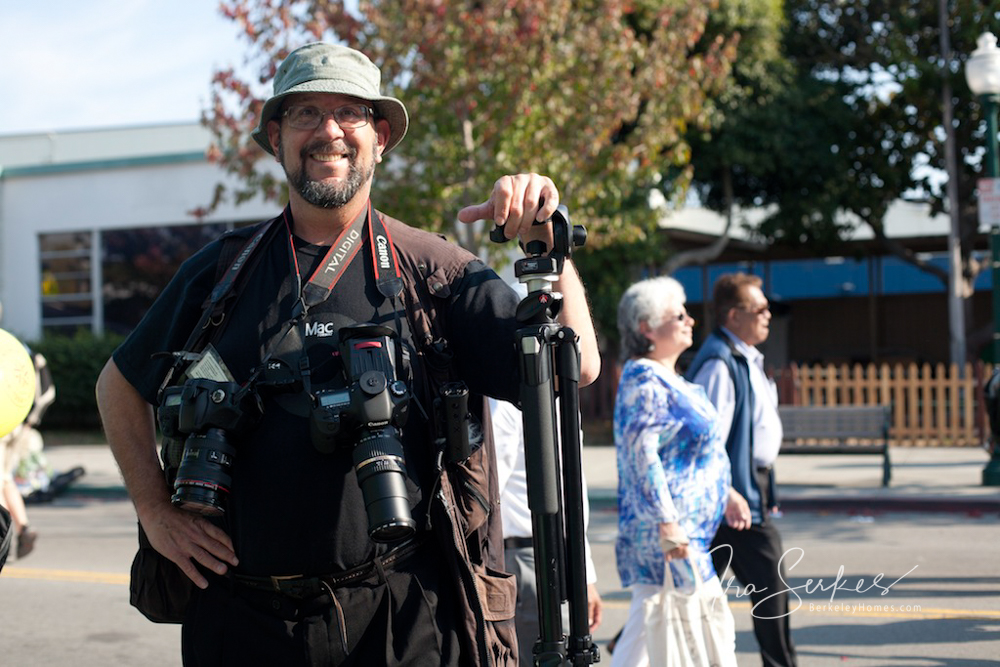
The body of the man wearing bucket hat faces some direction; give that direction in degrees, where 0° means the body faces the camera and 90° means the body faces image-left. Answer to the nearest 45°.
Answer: approximately 0°

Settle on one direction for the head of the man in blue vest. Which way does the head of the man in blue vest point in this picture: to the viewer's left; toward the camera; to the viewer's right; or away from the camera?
to the viewer's right

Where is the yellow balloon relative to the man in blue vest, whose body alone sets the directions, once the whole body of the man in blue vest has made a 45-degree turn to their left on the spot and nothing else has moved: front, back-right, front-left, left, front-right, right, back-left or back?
back

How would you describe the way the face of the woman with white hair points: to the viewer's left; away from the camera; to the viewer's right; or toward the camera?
to the viewer's right

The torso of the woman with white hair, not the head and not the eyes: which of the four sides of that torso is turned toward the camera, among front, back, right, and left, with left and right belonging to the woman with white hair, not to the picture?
right

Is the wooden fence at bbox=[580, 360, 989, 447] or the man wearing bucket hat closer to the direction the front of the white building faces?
the man wearing bucket hat

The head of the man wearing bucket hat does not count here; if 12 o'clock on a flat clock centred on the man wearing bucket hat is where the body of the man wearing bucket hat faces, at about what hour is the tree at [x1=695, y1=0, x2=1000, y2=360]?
The tree is roughly at 7 o'clock from the man wearing bucket hat.

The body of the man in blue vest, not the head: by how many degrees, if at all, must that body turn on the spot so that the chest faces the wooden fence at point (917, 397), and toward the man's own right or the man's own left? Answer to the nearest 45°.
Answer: approximately 90° to the man's own left
